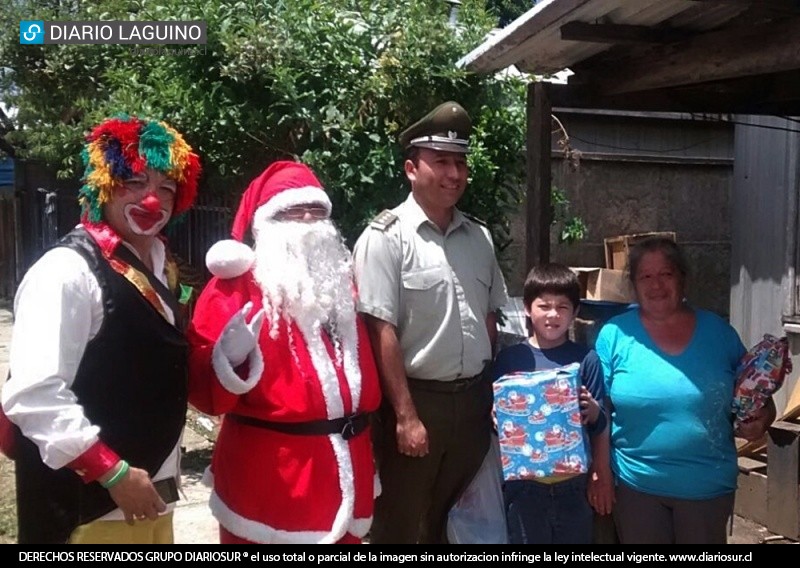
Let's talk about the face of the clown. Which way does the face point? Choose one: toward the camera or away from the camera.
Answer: toward the camera

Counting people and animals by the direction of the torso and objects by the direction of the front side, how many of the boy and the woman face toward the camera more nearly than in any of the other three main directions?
2

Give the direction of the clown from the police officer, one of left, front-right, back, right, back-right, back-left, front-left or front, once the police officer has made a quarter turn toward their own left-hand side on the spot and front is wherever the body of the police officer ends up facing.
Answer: back

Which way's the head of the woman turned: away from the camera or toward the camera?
toward the camera

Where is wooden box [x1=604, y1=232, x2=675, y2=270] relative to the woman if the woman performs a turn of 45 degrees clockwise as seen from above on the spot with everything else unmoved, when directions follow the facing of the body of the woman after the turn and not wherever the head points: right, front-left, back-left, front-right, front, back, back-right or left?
back-right

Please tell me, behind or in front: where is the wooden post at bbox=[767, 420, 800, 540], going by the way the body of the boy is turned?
behind

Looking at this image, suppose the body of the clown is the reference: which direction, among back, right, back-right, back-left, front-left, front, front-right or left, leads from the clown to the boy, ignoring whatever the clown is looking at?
front-left

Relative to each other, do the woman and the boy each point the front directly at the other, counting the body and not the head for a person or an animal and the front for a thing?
no

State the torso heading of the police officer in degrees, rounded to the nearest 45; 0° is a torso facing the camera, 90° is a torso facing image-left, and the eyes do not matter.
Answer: approximately 315°

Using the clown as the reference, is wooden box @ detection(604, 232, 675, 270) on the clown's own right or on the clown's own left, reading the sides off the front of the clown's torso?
on the clown's own left

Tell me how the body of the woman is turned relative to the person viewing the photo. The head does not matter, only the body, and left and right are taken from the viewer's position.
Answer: facing the viewer

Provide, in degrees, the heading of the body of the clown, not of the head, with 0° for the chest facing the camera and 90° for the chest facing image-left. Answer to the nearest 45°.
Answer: approximately 315°

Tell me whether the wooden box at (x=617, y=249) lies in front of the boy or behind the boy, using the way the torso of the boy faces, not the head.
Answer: behind

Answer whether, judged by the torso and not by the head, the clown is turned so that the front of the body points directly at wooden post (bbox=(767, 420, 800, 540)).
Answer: no
